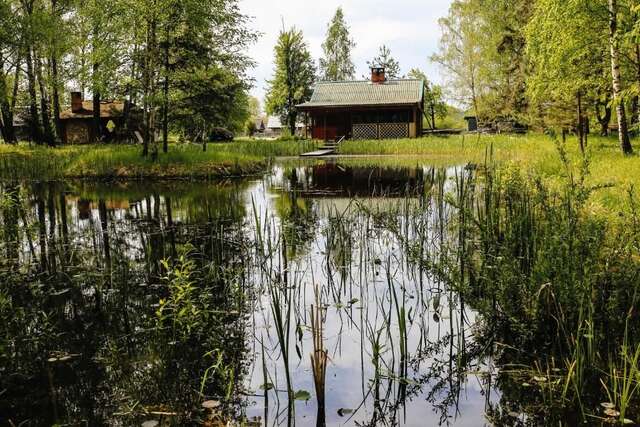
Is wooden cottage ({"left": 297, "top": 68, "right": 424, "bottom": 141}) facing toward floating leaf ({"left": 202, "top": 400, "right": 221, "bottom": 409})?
yes

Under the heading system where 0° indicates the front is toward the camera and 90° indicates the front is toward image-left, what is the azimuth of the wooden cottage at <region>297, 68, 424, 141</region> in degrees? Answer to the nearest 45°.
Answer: approximately 0°

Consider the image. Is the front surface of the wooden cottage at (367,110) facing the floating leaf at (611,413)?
yes

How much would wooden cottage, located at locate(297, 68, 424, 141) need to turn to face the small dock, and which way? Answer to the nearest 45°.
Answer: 0° — it already faces it

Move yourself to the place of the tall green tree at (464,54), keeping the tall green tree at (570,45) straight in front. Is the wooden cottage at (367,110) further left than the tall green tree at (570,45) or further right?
right

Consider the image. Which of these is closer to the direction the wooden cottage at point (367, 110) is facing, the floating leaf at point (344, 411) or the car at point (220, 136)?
the floating leaf

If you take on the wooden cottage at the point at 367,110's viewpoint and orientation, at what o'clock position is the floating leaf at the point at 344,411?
The floating leaf is roughly at 12 o'clock from the wooden cottage.

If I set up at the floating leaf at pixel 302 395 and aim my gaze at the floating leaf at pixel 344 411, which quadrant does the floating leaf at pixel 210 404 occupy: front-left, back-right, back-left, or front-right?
back-right

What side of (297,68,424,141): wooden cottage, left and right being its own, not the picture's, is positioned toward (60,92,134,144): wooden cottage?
right

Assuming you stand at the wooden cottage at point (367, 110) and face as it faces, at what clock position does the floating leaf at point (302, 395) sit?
The floating leaf is roughly at 12 o'clock from the wooden cottage.

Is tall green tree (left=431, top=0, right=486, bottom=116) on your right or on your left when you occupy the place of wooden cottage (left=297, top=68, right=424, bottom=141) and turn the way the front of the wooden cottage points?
on your left
